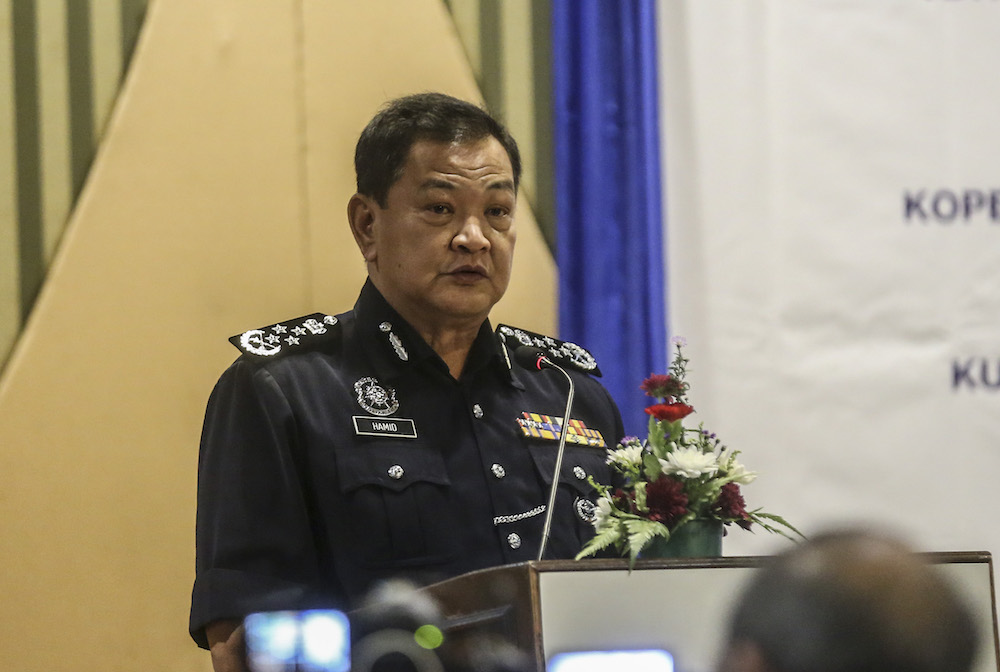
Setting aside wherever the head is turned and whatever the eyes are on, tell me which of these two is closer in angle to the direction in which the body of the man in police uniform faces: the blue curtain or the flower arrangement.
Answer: the flower arrangement

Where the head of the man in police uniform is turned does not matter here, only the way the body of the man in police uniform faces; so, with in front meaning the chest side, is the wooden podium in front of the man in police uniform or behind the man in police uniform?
in front

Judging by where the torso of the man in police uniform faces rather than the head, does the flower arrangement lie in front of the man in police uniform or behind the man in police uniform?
in front

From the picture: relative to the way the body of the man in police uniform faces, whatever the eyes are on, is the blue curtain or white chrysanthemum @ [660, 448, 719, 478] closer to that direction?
the white chrysanthemum

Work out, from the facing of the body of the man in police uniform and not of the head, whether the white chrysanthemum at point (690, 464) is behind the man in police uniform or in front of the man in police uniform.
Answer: in front

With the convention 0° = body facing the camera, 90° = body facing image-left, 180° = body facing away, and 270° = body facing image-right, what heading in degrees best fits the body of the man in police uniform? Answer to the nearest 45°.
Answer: approximately 315°

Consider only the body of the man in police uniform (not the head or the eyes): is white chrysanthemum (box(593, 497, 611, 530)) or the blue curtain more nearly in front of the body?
the white chrysanthemum
